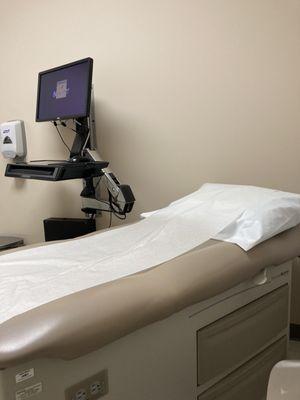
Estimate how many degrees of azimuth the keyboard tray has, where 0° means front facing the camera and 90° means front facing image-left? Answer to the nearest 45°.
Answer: approximately 45°

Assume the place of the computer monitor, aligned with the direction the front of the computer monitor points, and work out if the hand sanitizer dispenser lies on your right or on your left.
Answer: on your right

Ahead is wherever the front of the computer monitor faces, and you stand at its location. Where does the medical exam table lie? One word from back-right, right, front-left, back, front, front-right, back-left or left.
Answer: front-left

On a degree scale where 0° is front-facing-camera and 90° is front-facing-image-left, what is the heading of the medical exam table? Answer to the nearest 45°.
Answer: approximately 45°

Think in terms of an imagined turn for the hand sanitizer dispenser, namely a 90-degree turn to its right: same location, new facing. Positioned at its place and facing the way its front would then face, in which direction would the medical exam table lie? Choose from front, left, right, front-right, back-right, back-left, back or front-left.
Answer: back-left

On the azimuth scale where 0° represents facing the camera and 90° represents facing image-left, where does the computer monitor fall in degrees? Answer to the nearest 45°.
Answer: approximately 45°

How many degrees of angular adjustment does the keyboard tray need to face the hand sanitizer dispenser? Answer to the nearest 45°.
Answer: approximately 135° to its right

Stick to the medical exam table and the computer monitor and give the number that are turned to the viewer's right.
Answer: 0

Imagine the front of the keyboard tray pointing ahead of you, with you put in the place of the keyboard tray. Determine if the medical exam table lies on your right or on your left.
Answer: on your left
